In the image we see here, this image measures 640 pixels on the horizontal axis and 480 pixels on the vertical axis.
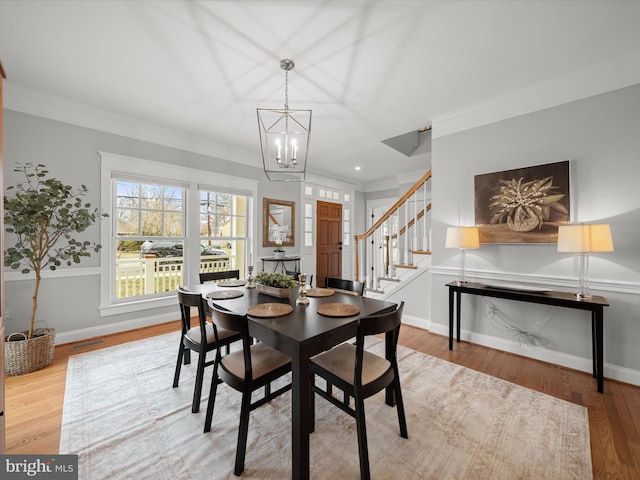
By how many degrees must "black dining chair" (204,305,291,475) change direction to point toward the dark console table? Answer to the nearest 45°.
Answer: approximately 45° to its right

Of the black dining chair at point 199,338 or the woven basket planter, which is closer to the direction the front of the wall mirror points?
the black dining chair

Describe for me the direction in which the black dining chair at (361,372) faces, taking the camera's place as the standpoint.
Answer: facing away from the viewer and to the left of the viewer

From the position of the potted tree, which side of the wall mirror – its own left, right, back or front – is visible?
right

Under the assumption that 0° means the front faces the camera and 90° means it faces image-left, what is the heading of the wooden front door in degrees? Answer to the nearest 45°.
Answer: approximately 315°

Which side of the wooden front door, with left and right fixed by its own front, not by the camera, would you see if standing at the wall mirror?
right

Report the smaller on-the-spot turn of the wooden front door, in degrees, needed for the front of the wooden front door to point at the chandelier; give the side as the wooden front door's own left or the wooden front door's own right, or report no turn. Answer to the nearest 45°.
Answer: approximately 45° to the wooden front door's own right

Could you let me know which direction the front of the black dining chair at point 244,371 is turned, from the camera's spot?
facing away from the viewer and to the right of the viewer

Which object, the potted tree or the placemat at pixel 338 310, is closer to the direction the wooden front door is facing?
the placemat
